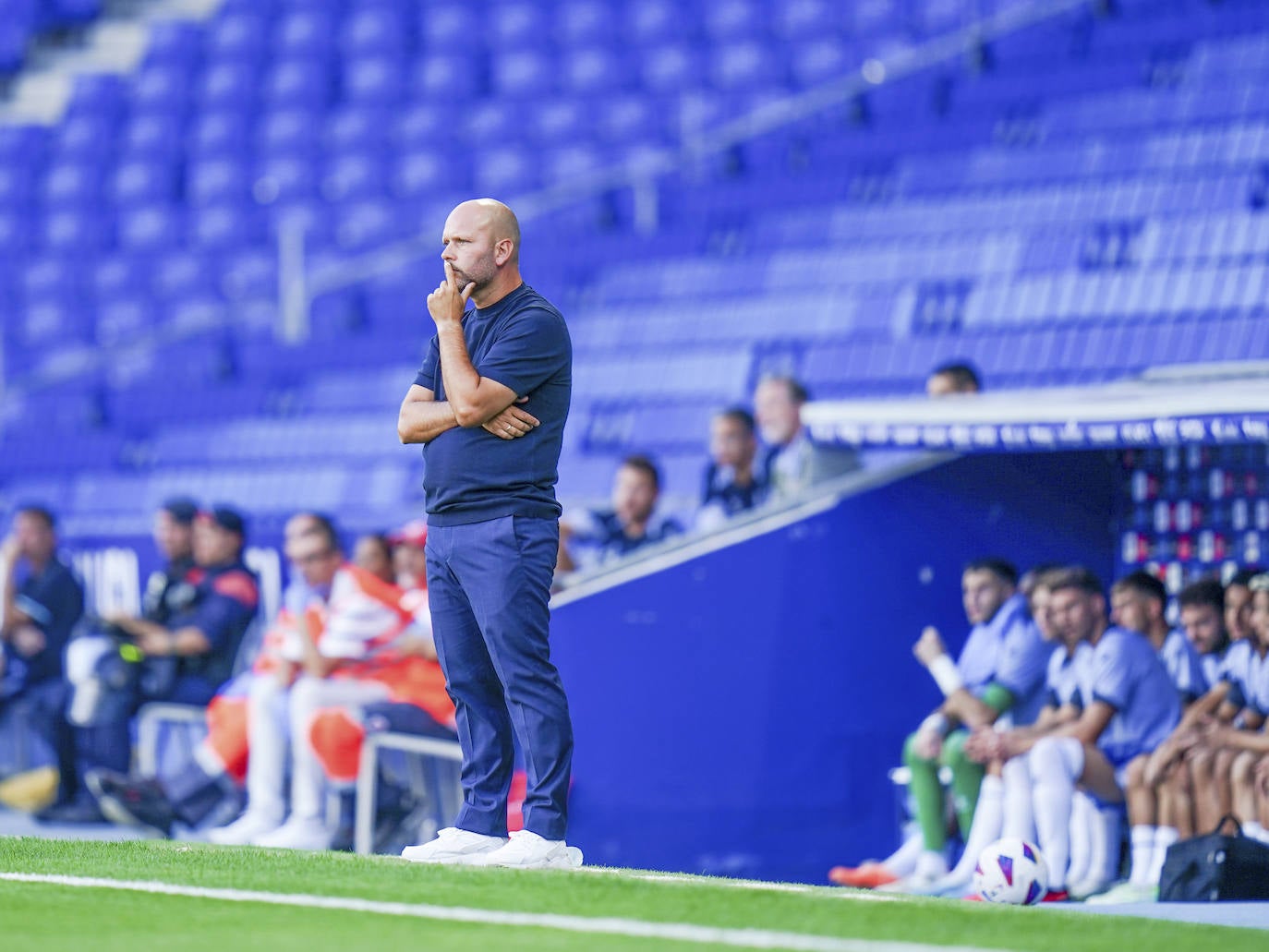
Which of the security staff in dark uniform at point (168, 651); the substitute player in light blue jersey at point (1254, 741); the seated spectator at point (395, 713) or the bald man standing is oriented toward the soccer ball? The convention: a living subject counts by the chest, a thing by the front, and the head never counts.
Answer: the substitute player in light blue jersey

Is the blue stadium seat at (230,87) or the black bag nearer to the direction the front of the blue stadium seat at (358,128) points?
the black bag

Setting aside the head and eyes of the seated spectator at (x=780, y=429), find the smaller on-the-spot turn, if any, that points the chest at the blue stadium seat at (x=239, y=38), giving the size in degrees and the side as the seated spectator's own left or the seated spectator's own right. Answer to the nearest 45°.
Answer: approximately 90° to the seated spectator's own right

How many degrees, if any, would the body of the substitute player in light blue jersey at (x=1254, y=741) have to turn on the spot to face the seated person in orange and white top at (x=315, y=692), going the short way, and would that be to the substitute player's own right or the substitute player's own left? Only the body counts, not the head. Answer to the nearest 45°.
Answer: approximately 45° to the substitute player's own right

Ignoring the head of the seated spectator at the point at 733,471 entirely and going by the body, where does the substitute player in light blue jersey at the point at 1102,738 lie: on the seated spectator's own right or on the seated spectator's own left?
on the seated spectator's own left

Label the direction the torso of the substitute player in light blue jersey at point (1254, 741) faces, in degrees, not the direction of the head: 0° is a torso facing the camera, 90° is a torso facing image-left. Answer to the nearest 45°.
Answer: approximately 45°
